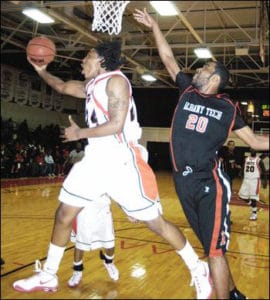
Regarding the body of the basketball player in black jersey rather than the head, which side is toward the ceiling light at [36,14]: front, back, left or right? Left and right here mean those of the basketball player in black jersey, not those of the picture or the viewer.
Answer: right

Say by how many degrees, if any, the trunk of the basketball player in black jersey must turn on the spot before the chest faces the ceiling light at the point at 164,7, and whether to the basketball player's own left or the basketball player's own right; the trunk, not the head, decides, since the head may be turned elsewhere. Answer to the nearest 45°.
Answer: approximately 135° to the basketball player's own right

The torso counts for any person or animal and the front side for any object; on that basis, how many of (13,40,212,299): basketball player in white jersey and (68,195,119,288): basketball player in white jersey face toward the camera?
1

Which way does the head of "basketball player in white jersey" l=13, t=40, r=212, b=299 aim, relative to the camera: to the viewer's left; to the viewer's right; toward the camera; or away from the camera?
to the viewer's left

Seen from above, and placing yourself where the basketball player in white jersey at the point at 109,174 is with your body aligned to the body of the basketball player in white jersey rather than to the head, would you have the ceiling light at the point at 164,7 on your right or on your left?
on your right

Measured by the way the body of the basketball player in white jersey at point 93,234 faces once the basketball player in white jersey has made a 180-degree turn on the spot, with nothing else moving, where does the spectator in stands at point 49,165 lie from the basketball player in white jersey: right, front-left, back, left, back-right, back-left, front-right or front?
front

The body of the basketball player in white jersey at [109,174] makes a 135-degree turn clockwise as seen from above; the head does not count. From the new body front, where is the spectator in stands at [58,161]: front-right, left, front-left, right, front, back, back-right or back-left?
front-left

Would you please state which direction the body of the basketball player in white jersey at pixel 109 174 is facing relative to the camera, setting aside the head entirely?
to the viewer's left

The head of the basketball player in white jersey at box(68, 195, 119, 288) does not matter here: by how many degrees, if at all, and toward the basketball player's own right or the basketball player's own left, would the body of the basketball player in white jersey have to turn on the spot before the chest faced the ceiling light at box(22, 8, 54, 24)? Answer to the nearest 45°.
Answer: approximately 180°

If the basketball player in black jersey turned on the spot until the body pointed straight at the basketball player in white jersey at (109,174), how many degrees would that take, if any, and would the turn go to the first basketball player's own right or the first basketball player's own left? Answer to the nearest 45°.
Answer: approximately 45° to the first basketball player's own right

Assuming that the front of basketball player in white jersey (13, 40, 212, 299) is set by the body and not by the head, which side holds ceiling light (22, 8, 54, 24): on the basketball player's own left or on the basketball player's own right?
on the basketball player's own right
